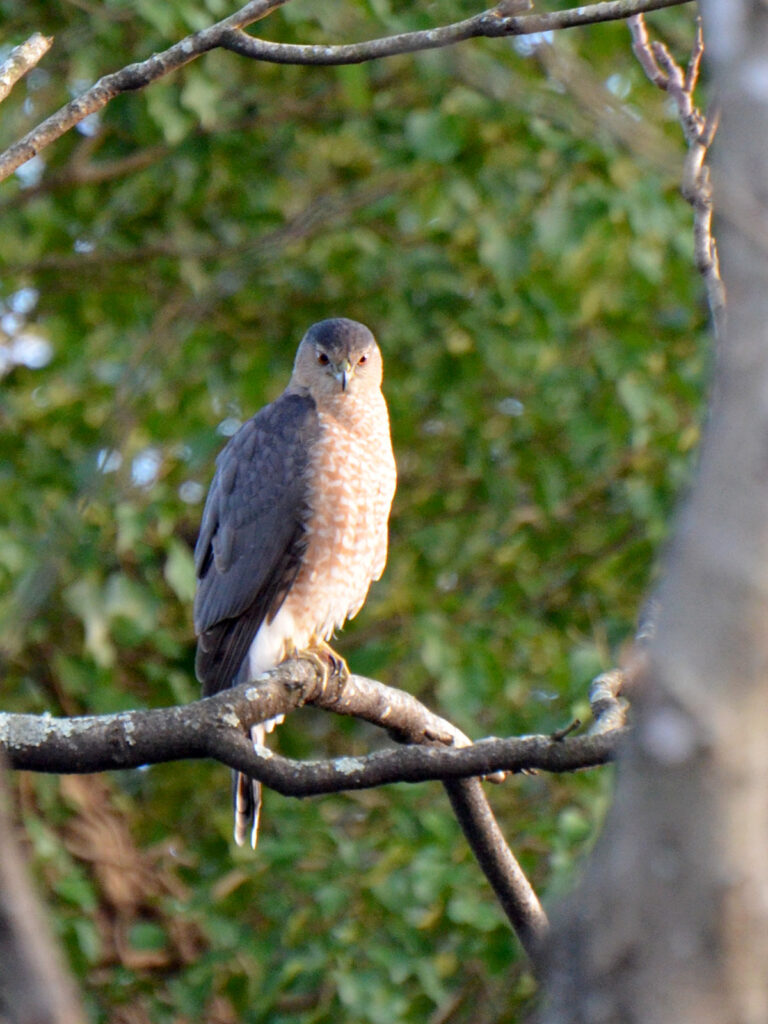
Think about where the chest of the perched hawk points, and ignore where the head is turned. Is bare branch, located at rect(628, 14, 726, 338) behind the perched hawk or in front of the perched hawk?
in front

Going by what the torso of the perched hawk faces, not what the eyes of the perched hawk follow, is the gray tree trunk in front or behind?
in front

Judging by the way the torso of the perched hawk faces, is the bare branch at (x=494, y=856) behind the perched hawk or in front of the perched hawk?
in front

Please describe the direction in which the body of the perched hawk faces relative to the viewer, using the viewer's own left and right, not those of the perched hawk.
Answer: facing the viewer and to the right of the viewer
